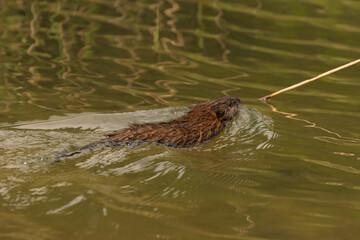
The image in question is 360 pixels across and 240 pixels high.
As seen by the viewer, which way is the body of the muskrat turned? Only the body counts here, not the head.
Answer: to the viewer's right
